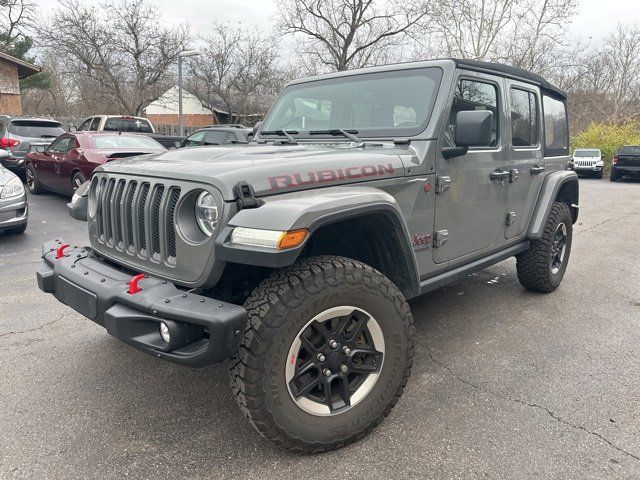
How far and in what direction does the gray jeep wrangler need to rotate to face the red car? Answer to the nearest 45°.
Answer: approximately 90° to its right

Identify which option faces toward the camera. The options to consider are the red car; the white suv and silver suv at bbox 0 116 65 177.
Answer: the white suv

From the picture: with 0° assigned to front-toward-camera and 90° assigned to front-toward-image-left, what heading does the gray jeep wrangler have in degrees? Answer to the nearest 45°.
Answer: approximately 45°

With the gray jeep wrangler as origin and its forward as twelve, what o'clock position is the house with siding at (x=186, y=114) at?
The house with siding is roughly at 4 o'clock from the gray jeep wrangler.

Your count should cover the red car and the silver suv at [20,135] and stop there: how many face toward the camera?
0

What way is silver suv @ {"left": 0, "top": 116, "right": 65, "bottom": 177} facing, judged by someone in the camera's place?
facing away from the viewer and to the left of the viewer

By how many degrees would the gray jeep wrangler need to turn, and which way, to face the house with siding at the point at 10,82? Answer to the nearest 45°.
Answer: approximately 90° to its right

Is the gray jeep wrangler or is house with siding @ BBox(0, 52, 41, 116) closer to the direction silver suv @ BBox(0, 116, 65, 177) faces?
the house with siding

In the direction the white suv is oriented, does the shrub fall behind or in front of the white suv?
behind

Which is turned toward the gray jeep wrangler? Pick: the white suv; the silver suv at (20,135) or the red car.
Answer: the white suv

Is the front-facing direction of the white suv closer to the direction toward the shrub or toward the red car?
the red car

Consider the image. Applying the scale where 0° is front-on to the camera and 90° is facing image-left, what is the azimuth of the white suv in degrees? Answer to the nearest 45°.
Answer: approximately 0°

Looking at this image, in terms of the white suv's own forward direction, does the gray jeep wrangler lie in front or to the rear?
in front
